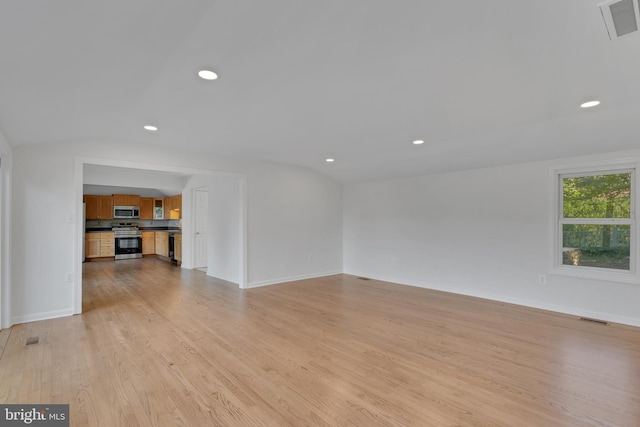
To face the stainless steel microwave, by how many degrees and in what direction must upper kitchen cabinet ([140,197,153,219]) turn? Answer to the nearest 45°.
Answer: approximately 90° to its right

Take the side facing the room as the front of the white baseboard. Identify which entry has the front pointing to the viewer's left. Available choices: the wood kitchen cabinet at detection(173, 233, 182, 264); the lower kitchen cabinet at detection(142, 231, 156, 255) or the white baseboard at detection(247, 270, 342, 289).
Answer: the wood kitchen cabinet

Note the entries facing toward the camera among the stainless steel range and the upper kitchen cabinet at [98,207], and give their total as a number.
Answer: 2

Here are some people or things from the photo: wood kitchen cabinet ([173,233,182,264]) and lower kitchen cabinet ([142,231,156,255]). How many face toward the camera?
1

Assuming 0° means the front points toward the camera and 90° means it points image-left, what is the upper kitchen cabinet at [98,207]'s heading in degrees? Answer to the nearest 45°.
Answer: approximately 0°

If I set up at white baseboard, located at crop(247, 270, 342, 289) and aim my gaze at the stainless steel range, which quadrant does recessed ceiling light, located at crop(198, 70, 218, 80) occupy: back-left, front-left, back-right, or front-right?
back-left

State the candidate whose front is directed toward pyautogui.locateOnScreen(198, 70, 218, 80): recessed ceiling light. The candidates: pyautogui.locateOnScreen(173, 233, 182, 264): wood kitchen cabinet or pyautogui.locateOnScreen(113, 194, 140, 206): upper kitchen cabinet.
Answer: the upper kitchen cabinet

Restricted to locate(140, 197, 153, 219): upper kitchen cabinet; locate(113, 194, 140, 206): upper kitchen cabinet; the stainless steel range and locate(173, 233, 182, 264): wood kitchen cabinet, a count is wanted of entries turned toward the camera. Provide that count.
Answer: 3
